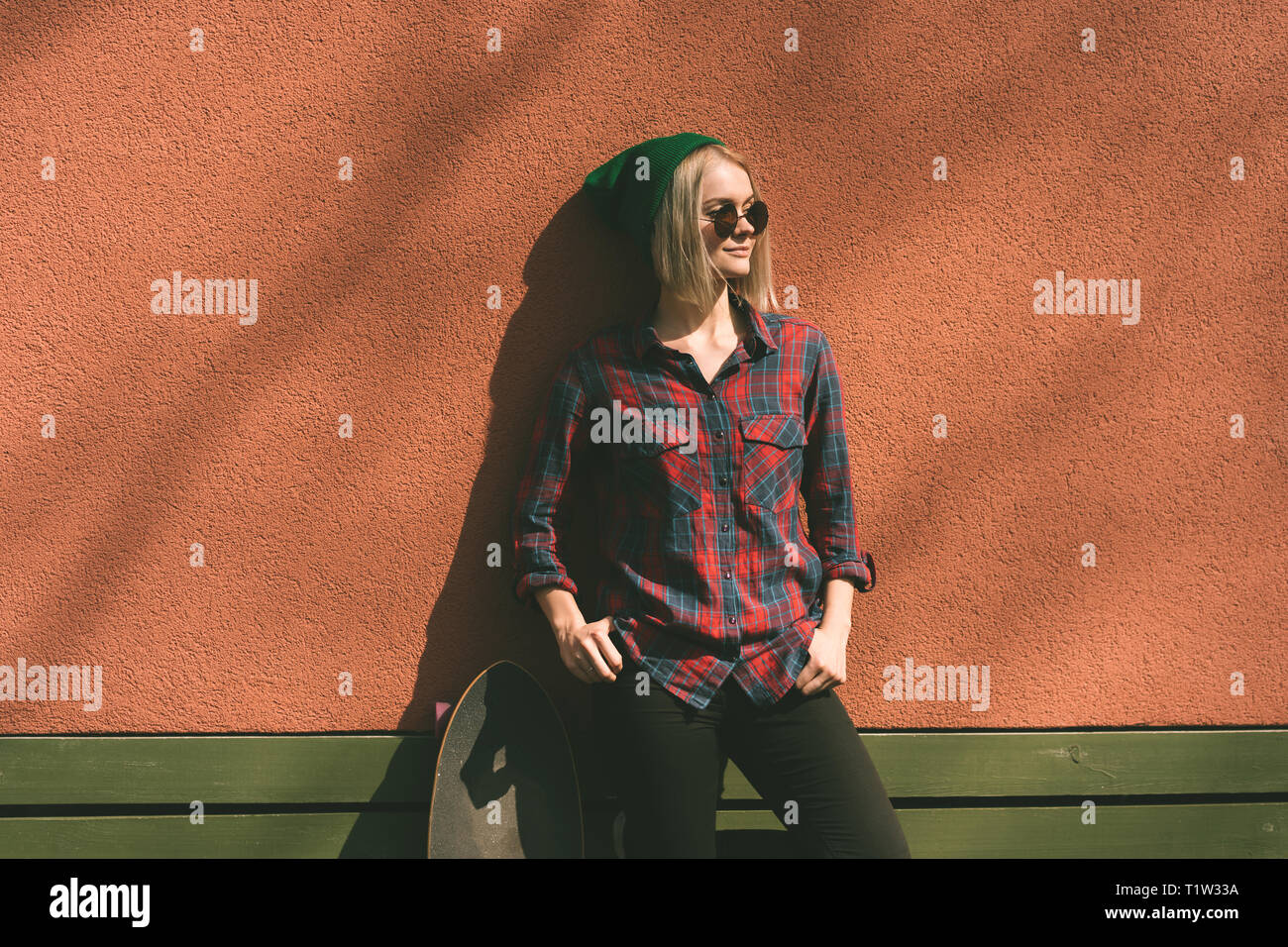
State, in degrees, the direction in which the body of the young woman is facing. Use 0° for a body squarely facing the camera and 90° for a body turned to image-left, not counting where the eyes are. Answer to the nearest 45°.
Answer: approximately 0°

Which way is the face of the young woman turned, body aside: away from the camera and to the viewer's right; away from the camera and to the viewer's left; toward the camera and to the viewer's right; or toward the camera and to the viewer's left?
toward the camera and to the viewer's right
